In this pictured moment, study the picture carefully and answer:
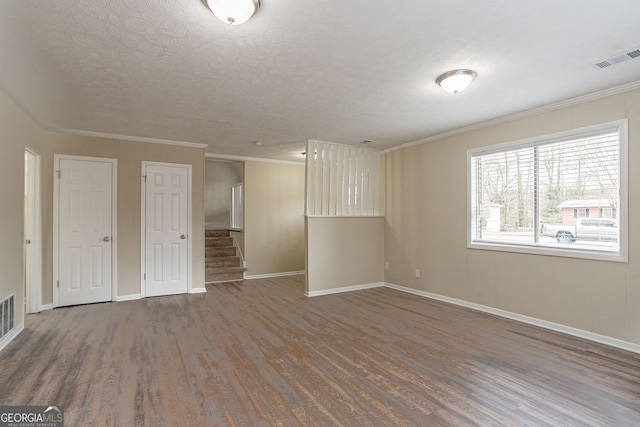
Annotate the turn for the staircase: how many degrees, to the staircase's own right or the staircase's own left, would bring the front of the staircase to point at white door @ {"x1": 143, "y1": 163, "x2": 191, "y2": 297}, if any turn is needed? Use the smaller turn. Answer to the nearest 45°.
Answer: approximately 45° to the staircase's own right

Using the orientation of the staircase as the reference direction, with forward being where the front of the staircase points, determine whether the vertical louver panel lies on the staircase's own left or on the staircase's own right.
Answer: on the staircase's own left

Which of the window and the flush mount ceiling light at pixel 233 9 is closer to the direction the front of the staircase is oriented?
the flush mount ceiling light

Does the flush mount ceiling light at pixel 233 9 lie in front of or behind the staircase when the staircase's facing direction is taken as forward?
in front

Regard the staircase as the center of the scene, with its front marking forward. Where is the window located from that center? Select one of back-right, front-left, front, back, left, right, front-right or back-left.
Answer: front-left

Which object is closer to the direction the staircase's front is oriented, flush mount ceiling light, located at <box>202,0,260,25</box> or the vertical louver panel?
the flush mount ceiling light

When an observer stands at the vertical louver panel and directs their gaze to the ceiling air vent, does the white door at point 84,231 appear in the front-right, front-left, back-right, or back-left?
back-right

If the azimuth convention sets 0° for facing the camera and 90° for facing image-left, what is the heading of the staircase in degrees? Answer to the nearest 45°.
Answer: approximately 0°

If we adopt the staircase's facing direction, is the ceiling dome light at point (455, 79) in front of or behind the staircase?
in front

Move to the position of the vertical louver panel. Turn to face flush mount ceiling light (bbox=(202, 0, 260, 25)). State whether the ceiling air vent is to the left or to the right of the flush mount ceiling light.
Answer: left

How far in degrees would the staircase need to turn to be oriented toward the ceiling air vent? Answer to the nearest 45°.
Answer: approximately 45° to its left
